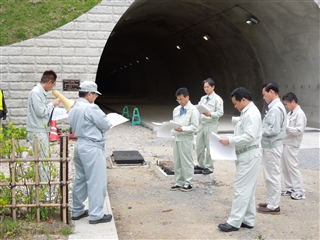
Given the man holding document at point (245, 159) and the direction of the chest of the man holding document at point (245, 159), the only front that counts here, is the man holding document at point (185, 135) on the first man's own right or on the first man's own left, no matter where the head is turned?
on the first man's own right

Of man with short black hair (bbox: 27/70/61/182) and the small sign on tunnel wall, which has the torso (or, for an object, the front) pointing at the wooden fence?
the small sign on tunnel wall

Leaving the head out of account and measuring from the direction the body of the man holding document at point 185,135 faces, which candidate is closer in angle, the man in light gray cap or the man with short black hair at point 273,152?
the man in light gray cap

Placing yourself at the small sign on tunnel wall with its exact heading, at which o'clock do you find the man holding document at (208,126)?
The man holding document is roughly at 11 o'clock from the small sign on tunnel wall.

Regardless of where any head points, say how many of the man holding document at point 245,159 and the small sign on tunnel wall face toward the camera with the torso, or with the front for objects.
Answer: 1

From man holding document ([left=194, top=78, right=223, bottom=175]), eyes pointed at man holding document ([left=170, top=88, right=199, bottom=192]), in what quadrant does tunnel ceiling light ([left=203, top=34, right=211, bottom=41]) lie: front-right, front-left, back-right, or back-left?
back-right

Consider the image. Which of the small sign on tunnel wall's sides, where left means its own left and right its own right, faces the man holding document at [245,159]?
front

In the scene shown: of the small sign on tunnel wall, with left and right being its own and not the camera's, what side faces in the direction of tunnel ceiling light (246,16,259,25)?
left

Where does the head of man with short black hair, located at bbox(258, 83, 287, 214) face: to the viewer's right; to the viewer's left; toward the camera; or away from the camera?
to the viewer's left

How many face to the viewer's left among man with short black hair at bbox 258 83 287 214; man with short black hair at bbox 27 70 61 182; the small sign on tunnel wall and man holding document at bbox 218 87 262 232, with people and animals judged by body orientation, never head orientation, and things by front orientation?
2

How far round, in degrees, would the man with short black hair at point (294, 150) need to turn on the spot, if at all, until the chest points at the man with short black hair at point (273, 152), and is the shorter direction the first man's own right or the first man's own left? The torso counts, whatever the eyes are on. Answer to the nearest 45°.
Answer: approximately 45° to the first man's own left

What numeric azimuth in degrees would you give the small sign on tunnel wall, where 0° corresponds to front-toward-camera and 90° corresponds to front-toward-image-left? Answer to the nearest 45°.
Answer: approximately 0°

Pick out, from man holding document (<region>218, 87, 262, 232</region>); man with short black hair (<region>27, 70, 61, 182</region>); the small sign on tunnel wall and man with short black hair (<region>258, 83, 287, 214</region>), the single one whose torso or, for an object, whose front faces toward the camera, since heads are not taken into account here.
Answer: the small sign on tunnel wall

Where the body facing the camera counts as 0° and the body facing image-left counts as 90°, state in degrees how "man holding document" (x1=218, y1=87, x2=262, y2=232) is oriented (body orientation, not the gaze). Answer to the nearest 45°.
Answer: approximately 90°

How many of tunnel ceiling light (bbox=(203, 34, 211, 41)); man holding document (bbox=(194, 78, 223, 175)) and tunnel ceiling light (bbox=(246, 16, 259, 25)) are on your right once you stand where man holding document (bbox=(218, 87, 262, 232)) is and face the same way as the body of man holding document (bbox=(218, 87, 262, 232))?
3
